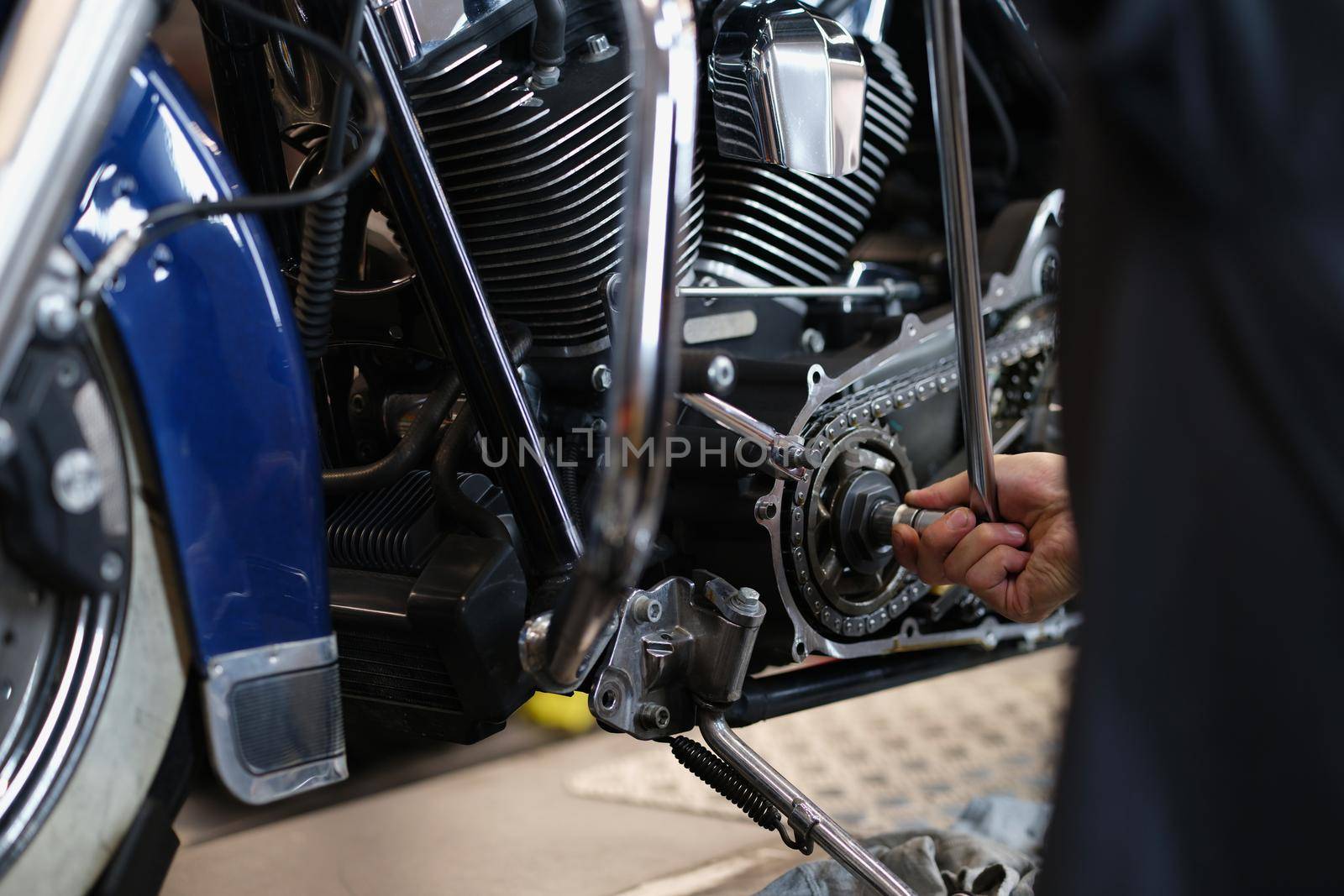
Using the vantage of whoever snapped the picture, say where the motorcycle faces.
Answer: facing the viewer and to the left of the viewer
